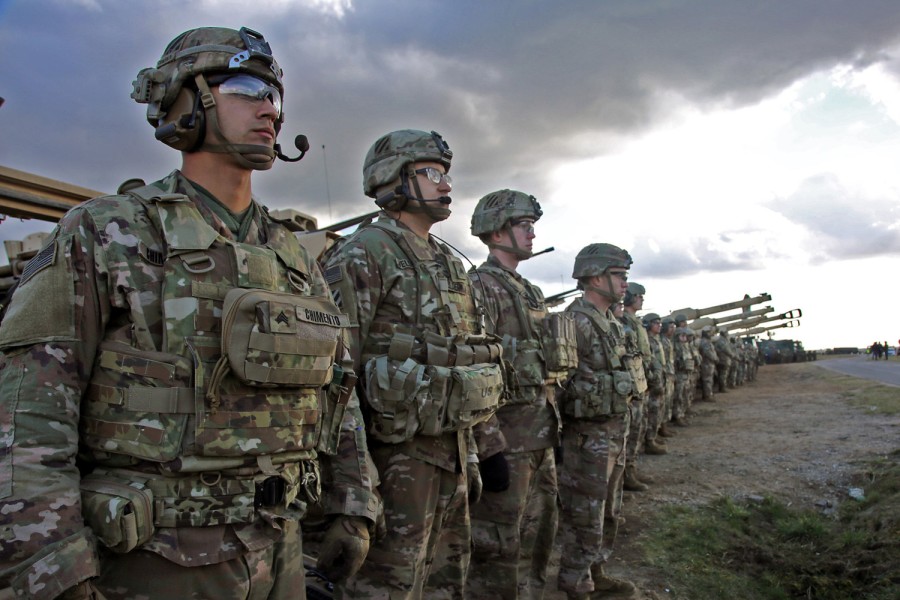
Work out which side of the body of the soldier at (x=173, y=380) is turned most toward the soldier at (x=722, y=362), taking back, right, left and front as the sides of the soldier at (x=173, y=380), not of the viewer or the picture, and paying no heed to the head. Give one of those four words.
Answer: left

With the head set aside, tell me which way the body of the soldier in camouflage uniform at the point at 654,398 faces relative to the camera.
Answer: to the viewer's right

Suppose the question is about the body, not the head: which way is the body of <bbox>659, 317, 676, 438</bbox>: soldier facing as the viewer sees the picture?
to the viewer's right

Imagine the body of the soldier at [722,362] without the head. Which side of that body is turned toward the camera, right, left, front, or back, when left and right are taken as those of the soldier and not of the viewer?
right

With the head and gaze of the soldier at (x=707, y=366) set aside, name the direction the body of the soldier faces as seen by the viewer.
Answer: to the viewer's right

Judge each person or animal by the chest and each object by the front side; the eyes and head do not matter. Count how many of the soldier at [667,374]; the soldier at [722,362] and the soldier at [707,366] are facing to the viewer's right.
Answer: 3

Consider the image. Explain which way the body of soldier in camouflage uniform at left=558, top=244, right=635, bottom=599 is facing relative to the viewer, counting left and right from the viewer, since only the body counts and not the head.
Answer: facing to the right of the viewer

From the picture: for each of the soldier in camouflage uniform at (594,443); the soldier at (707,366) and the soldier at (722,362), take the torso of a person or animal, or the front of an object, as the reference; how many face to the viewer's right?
3

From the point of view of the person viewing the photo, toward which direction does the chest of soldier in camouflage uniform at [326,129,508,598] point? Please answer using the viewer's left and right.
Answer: facing the viewer and to the right of the viewer

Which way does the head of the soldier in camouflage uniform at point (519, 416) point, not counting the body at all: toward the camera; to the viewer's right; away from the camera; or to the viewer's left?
to the viewer's right

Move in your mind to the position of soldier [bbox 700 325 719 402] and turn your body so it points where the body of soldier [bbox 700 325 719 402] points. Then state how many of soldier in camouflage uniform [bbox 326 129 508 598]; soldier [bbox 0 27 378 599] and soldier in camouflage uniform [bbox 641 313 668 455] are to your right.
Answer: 3

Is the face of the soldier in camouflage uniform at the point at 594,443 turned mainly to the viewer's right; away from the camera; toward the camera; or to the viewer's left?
to the viewer's right
